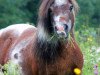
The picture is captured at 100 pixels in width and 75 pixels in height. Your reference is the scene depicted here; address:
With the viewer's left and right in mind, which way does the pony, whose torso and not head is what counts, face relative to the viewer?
facing the viewer and to the right of the viewer
